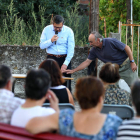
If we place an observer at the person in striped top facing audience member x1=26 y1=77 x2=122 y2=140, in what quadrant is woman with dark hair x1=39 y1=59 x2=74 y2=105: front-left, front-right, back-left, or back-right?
front-right

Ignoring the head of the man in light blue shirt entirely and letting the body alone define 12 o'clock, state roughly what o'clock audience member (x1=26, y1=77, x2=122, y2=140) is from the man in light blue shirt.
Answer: The audience member is roughly at 12 o'clock from the man in light blue shirt.

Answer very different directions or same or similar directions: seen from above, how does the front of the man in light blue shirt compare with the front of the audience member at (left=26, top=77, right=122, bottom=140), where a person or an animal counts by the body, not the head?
very different directions

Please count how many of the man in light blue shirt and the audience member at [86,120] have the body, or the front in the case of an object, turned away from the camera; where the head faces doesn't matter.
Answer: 1

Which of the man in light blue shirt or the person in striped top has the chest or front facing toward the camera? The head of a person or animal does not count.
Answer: the man in light blue shirt

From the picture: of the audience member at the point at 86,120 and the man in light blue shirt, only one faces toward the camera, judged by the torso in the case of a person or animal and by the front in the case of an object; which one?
the man in light blue shirt

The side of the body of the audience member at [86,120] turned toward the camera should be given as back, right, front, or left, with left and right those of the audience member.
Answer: back

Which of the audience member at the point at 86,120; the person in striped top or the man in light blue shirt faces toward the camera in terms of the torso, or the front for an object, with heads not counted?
the man in light blue shirt

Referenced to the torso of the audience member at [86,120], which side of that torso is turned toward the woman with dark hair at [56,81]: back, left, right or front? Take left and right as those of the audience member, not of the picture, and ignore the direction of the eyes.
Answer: front

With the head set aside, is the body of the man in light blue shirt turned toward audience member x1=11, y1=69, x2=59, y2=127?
yes

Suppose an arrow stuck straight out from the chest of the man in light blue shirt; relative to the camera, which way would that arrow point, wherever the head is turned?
toward the camera
